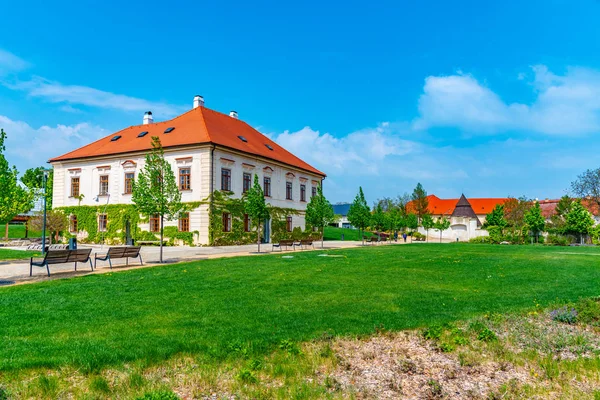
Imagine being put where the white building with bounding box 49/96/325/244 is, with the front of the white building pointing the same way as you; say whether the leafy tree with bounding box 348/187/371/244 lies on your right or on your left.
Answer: on your left

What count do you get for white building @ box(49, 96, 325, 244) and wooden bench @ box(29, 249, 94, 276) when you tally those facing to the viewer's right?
0

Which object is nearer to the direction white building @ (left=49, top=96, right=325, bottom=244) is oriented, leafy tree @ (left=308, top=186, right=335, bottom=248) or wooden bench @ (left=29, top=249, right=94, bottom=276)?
the wooden bench

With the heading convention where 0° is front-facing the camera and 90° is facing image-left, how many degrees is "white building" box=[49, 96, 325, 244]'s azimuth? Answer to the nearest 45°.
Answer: approximately 45°

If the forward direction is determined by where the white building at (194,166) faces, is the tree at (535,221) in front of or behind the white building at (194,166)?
behind

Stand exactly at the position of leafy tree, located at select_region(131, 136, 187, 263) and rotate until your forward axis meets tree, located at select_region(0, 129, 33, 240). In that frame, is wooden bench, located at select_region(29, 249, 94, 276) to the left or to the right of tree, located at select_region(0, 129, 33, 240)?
left
